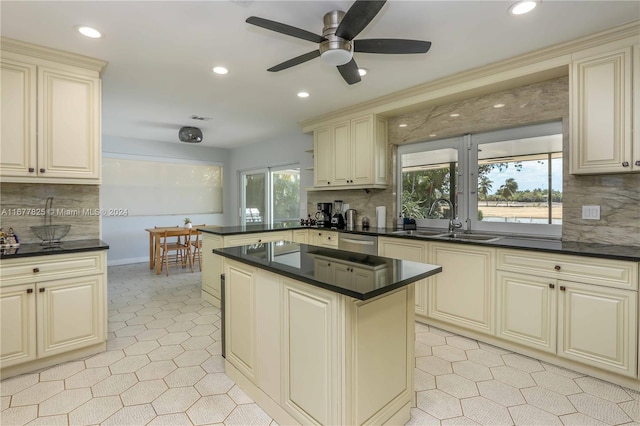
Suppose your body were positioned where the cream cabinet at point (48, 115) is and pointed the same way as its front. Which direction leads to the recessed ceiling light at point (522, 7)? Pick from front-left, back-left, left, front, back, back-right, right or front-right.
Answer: front

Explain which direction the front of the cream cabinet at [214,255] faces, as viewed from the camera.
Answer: facing the viewer and to the right of the viewer

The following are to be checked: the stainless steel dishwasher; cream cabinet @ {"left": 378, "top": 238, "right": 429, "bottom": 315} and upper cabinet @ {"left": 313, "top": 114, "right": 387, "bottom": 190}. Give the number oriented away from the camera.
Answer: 0

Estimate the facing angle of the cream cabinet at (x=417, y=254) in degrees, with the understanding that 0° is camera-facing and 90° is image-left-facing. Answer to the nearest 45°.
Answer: approximately 45°

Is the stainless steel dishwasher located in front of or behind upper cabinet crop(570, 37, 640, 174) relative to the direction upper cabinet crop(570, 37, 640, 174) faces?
in front

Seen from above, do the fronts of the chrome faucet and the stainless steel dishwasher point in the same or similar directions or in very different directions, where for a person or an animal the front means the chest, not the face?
same or similar directions

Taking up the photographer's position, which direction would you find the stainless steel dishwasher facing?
facing the viewer and to the left of the viewer

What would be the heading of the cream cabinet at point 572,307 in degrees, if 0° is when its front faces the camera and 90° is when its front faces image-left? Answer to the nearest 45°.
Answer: approximately 45°

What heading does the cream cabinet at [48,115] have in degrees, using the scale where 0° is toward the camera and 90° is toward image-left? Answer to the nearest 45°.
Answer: approximately 315°

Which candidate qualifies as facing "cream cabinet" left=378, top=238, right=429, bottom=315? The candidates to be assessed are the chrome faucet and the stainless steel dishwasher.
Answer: the chrome faucet

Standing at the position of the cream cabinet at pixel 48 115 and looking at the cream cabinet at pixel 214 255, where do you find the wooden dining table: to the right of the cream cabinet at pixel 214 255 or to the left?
left
